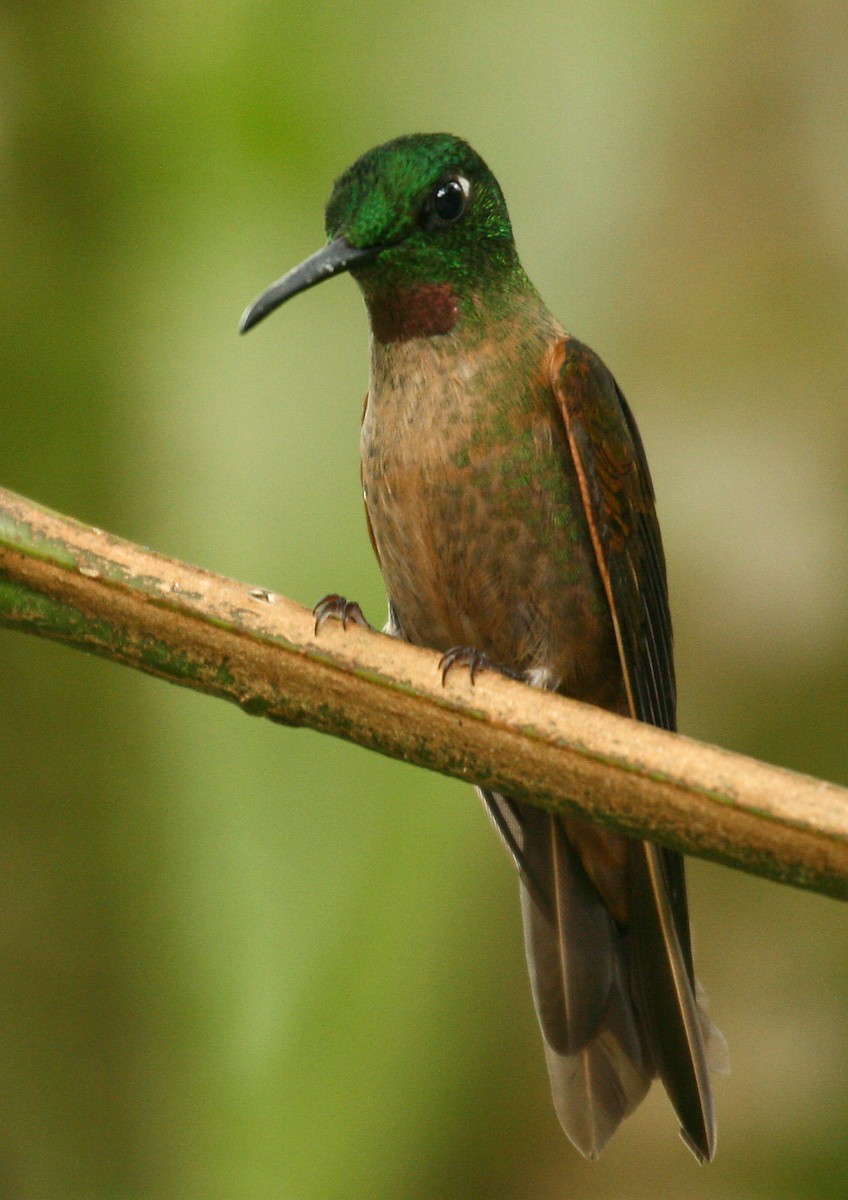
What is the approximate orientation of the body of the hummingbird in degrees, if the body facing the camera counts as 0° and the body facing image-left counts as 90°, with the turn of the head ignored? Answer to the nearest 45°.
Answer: approximately 45°
